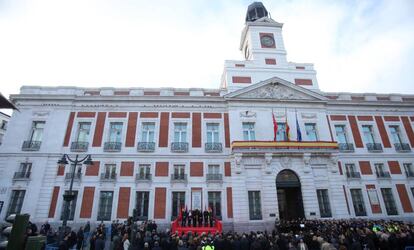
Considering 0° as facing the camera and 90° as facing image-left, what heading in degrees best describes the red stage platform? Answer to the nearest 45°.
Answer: approximately 0°
